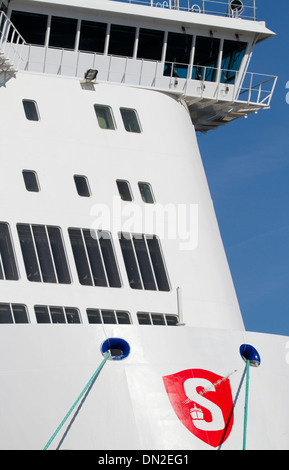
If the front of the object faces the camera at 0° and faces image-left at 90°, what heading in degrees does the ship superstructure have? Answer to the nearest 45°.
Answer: approximately 315°
